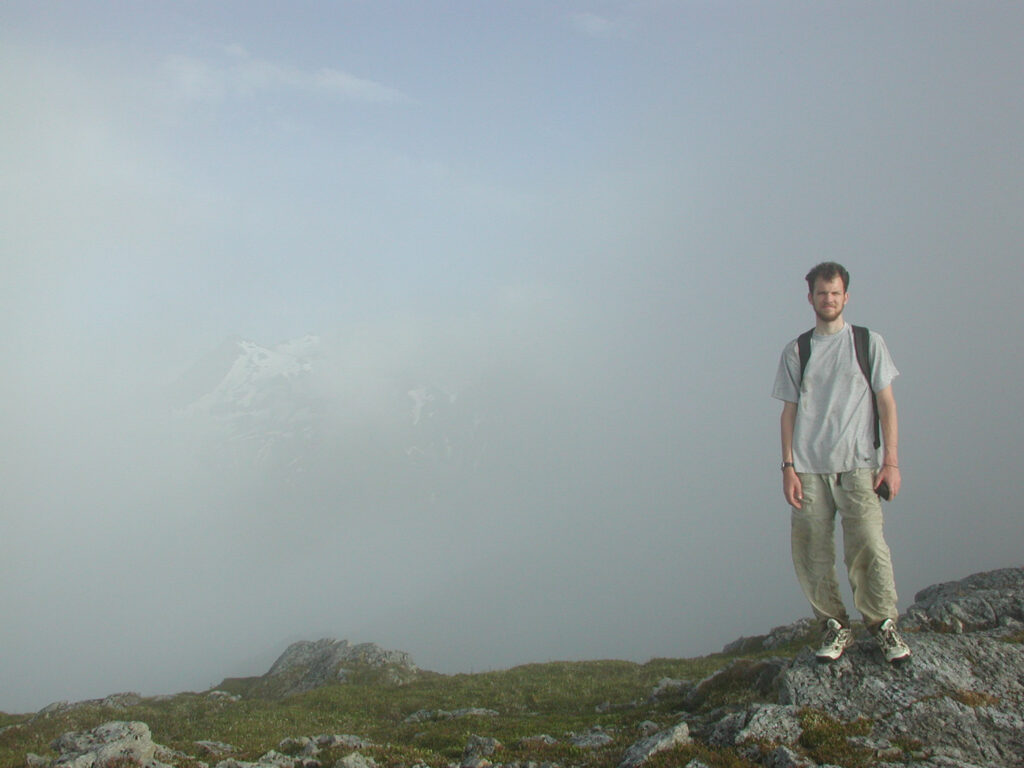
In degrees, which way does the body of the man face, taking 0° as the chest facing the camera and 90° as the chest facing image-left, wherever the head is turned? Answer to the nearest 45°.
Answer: approximately 0°

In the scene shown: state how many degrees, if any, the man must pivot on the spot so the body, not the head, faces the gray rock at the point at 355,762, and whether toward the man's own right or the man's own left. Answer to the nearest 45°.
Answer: approximately 90° to the man's own right

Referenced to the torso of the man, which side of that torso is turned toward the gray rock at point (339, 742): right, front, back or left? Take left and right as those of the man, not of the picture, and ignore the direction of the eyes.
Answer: right
